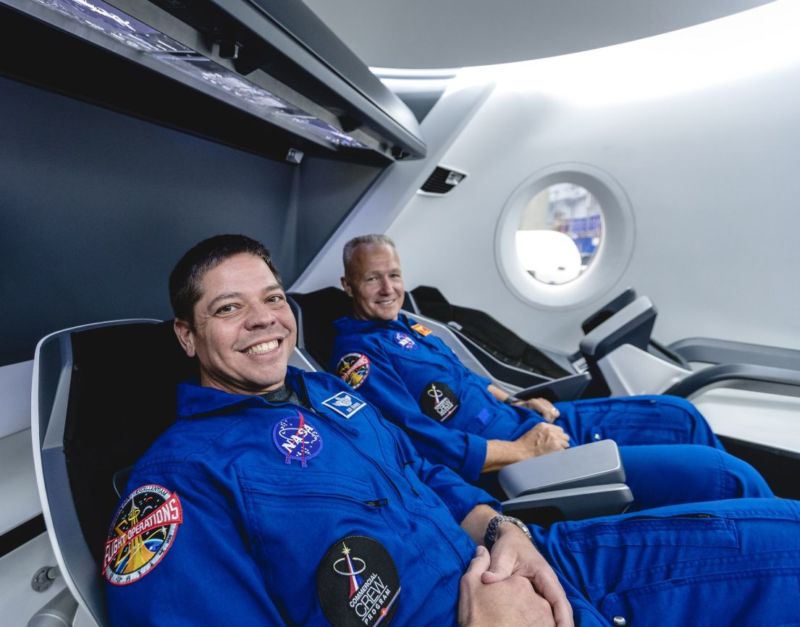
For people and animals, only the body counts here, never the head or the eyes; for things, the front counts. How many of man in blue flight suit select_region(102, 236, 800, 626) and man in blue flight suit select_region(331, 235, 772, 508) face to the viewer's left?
0

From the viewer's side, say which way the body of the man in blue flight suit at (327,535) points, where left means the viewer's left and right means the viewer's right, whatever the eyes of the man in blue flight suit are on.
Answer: facing the viewer and to the right of the viewer

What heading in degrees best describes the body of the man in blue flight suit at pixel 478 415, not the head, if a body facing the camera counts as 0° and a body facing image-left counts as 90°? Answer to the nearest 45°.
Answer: approximately 315°

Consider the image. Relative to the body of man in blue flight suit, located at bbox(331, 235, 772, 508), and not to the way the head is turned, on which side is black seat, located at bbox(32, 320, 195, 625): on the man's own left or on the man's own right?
on the man's own right

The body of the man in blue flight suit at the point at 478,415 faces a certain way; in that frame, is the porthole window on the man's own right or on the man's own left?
on the man's own left

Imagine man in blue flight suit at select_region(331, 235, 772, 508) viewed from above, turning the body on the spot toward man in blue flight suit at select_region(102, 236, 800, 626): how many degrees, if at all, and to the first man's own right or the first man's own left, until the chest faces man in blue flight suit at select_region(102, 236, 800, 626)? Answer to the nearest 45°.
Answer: approximately 45° to the first man's own right
